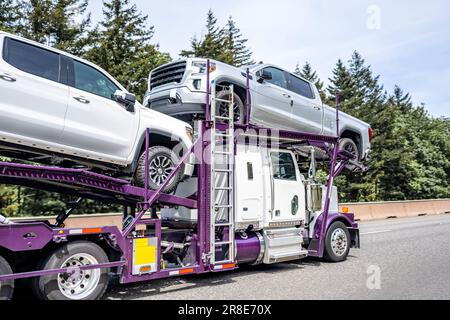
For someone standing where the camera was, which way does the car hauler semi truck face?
facing away from the viewer and to the right of the viewer

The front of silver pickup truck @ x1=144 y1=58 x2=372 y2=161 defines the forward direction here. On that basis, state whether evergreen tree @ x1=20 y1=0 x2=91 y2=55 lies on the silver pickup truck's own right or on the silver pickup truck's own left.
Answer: on the silver pickup truck's own right

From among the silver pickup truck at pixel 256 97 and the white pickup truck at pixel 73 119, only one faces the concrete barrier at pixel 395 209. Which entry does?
the white pickup truck at pixel 73 119

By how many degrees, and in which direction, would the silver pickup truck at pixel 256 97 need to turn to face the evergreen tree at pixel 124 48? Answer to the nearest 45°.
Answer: approximately 90° to its right

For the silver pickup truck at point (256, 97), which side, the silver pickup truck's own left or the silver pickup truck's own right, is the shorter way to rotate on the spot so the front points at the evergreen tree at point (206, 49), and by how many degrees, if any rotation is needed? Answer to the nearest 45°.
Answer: approximately 135° to the silver pickup truck's own right

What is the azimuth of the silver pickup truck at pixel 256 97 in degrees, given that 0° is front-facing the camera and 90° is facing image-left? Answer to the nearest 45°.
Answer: approximately 45°

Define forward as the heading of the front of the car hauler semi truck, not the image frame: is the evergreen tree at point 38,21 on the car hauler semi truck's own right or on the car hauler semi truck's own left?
on the car hauler semi truck's own left

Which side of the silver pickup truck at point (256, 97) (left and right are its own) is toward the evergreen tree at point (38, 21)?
right

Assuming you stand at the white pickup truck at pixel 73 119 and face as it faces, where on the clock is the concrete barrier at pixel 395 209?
The concrete barrier is roughly at 12 o'clock from the white pickup truck.

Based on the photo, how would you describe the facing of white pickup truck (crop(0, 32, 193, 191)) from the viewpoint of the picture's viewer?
facing away from the viewer and to the right of the viewer

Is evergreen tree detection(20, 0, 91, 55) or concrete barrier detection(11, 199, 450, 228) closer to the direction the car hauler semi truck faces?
the concrete barrier
